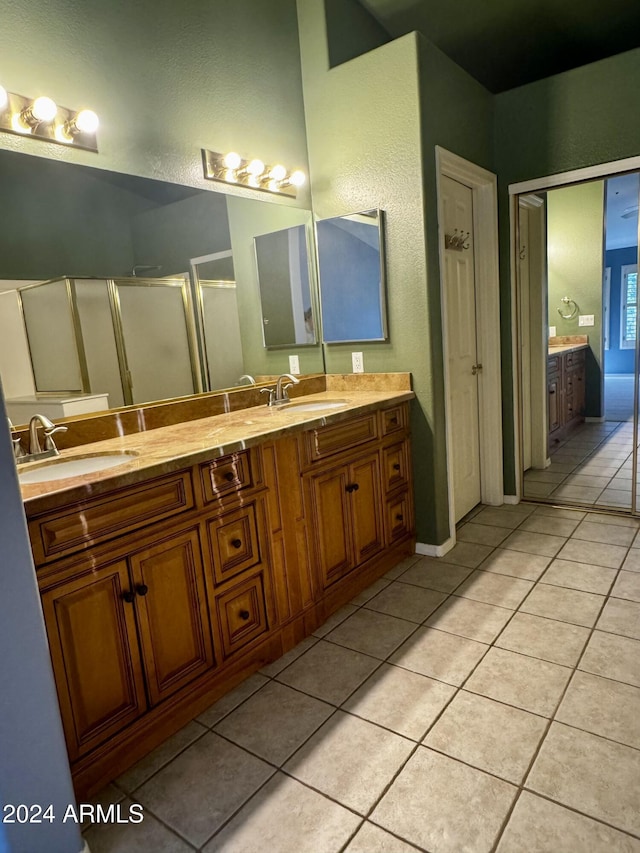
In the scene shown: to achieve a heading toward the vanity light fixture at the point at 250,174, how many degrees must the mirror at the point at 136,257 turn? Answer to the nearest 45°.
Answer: approximately 90° to its left

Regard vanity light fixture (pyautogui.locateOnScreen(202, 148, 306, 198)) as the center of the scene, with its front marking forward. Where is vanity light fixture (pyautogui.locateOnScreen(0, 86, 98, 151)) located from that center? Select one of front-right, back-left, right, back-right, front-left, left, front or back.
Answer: right

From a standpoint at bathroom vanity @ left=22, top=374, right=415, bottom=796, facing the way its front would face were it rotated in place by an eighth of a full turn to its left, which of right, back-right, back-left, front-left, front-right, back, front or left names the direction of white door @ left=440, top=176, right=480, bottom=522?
front-left

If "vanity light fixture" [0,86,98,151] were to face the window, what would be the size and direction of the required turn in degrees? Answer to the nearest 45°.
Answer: approximately 90° to its left

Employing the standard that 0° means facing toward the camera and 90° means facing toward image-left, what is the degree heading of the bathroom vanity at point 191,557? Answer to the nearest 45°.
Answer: approximately 315°

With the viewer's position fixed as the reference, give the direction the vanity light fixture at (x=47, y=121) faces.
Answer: facing the viewer and to the right of the viewer

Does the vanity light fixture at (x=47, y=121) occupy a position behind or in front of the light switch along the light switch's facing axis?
in front
